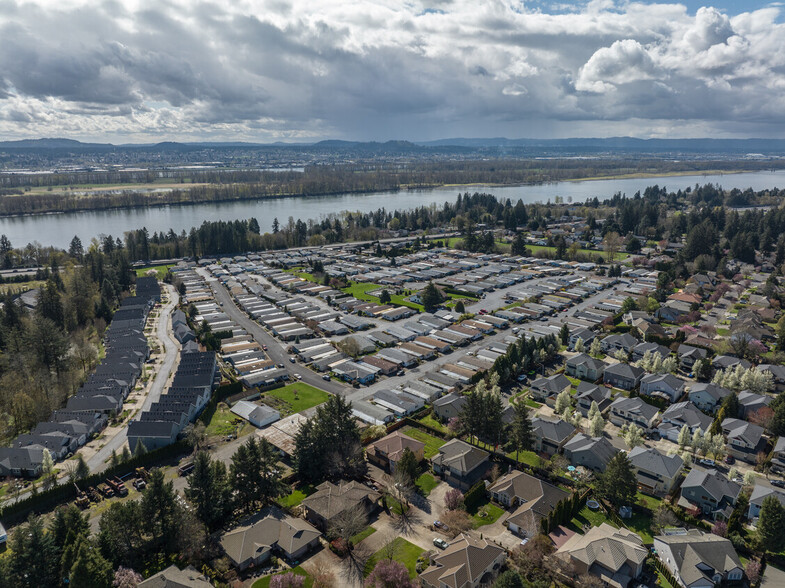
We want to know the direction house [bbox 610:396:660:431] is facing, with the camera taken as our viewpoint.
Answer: facing the viewer and to the left of the viewer

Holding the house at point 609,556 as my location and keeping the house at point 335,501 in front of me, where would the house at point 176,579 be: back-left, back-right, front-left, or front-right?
front-left

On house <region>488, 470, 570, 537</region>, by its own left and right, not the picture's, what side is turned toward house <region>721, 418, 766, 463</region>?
back

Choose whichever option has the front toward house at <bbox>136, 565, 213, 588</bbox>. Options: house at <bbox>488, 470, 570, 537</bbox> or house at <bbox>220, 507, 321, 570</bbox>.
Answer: house at <bbox>488, 470, 570, 537</bbox>

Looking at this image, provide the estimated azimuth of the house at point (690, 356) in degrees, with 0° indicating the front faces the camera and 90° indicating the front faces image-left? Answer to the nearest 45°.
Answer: approximately 45°

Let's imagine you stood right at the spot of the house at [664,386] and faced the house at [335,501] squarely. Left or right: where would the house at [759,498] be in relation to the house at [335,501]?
left

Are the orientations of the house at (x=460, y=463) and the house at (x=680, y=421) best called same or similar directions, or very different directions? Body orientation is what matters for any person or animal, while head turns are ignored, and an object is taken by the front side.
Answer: same or similar directions

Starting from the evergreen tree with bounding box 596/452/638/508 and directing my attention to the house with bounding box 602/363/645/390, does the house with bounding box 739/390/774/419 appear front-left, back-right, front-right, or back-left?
front-right

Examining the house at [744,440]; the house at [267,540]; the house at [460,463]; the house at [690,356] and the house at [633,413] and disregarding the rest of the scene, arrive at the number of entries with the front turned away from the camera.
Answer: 0

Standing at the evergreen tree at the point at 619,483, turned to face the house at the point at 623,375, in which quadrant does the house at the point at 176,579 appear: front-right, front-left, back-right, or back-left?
back-left

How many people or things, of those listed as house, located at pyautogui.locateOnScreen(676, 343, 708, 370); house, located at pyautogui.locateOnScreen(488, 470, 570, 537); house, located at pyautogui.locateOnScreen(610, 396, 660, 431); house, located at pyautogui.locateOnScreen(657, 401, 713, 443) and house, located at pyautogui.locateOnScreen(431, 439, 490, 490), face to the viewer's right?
0
